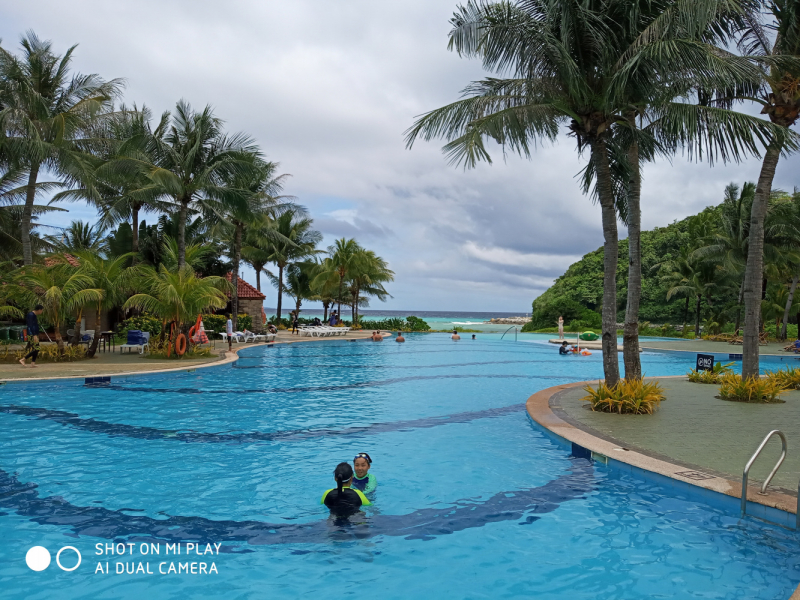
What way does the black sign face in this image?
toward the camera

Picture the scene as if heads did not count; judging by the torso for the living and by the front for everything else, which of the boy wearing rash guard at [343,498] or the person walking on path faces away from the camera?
the boy wearing rash guard

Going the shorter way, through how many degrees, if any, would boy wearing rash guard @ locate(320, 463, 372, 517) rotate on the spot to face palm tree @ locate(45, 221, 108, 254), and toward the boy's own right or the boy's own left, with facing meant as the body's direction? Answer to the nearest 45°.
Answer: approximately 45° to the boy's own left

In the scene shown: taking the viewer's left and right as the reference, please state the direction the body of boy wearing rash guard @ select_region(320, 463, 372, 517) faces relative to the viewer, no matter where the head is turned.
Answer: facing away from the viewer

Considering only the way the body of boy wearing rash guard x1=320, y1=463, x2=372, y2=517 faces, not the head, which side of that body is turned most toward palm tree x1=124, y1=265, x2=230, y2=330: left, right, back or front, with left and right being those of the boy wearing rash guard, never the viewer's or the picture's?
front

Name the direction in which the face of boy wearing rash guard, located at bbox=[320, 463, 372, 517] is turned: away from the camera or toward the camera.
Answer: away from the camera

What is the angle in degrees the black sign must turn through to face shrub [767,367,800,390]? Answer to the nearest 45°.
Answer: approximately 90° to its left

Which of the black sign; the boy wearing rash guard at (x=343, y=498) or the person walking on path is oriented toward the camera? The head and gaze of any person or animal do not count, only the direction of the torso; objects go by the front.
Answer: the black sign

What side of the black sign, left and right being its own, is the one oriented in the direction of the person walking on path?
right

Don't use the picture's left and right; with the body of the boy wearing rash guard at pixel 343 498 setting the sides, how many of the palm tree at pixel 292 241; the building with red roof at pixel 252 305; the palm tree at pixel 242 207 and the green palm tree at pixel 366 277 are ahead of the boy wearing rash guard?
4

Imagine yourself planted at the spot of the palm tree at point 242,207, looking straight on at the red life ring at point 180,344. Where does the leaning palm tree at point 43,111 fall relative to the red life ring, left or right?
right

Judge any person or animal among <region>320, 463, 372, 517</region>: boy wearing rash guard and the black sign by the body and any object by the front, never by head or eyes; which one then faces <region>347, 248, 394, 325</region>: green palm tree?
the boy wearing rash guard

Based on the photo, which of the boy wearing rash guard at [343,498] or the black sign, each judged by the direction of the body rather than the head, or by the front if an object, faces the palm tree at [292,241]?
the boy wearing rash guard
